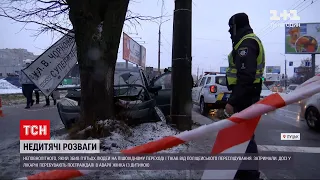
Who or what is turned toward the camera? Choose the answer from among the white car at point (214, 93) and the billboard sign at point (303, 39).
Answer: the billboard sign

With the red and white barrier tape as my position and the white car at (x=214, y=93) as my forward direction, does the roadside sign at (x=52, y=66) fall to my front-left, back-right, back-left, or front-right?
front-left

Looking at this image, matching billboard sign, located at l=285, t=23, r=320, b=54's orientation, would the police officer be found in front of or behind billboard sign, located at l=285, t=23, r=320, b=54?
in front

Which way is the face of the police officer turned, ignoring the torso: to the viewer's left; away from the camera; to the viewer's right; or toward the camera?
to the viewer's left

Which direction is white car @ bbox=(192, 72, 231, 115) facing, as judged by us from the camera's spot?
facing away from the viewer and to the left of the viewer

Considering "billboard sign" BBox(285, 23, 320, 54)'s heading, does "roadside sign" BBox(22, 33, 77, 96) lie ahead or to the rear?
ahead

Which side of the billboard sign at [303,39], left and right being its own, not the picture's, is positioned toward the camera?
front
